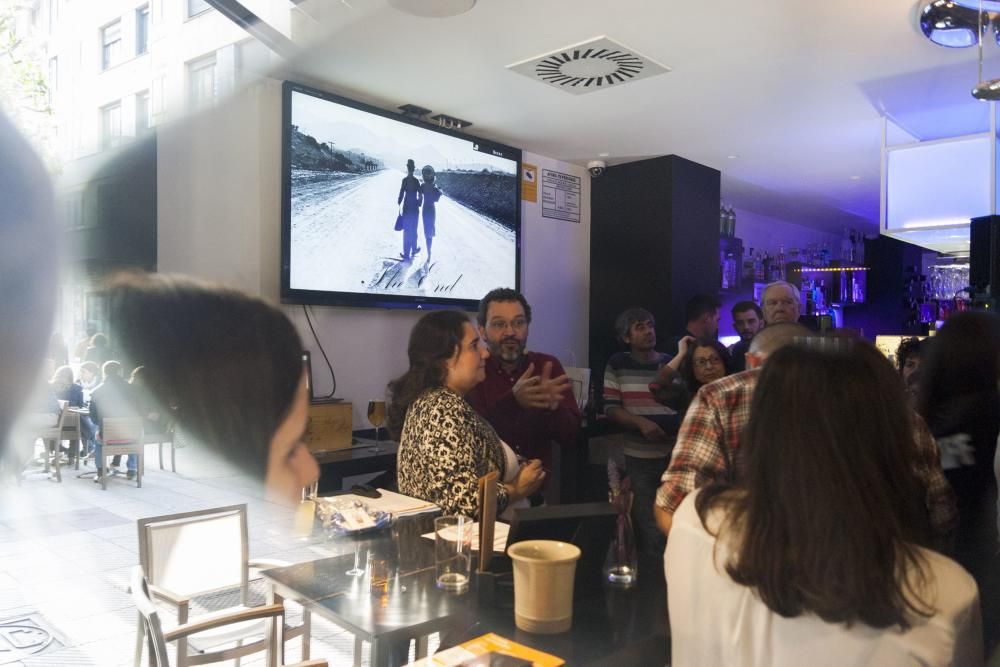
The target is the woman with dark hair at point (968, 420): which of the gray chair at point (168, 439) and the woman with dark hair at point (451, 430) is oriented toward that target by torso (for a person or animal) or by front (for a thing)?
the woman with dark hair at point (451, 430)

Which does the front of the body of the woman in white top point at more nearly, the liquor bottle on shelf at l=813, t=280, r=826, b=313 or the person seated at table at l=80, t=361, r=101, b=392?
the liquor bottle on shelf

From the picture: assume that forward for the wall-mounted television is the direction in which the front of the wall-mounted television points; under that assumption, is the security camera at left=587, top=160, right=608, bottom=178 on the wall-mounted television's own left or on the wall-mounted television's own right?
on the wall-mounted television's own left

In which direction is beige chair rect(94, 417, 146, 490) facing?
away from the camera

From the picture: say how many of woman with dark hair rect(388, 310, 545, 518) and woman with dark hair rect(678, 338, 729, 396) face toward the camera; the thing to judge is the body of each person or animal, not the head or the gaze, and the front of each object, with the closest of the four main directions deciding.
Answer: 1

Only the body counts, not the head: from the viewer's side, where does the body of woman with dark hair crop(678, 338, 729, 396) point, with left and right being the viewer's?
facing the viewer

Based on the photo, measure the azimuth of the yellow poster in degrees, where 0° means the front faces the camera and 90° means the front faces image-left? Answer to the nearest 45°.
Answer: approximately 315°

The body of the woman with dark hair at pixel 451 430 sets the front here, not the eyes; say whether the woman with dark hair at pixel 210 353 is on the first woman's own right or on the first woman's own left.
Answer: on the first woman's own right

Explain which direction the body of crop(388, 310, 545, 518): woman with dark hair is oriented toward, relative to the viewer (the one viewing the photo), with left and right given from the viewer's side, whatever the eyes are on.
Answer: facing to the right of the viewer

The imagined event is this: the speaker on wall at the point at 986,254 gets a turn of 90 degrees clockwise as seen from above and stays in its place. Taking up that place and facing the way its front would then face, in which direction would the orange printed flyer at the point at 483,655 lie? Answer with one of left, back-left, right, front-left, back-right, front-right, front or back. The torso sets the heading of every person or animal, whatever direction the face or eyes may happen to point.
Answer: back-left

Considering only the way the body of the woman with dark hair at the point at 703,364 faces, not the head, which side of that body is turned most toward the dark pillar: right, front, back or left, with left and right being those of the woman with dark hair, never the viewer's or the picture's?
back

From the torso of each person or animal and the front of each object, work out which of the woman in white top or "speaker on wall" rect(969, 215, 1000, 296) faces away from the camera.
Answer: the woman in white top

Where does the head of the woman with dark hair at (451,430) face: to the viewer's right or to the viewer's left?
to the viewer's right

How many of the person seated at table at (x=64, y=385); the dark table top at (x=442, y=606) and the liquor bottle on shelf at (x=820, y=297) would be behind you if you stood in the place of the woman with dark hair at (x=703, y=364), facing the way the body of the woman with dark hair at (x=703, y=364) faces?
1

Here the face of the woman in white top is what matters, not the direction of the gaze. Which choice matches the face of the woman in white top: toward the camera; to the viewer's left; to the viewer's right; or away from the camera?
away from the camera
